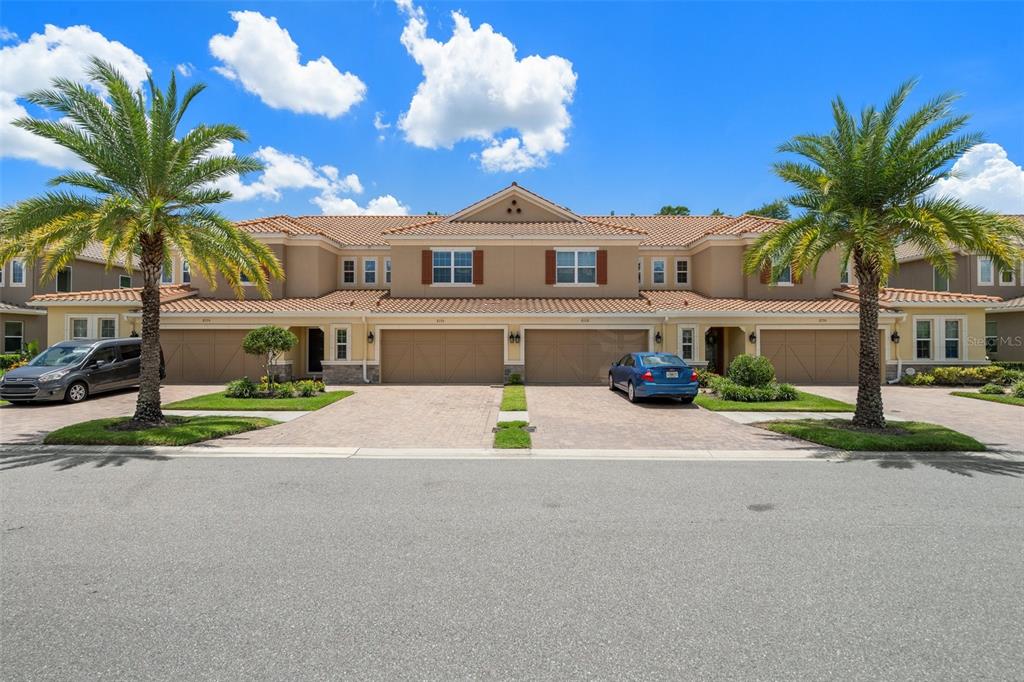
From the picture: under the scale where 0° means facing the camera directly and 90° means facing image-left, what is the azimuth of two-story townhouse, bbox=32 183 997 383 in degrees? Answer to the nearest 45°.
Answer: approximately 0°

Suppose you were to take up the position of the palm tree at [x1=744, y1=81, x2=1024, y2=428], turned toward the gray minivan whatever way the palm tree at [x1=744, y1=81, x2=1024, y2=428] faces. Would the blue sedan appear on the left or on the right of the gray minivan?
right

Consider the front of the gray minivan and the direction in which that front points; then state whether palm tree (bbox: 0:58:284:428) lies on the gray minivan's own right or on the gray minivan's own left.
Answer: on the gray minivan's own left

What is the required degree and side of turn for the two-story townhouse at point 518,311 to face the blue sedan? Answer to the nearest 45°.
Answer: approximately 45° to its left

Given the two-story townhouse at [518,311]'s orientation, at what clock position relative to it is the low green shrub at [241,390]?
The low green shrub is roughly at 2 o'clock from the two-story townhouse.

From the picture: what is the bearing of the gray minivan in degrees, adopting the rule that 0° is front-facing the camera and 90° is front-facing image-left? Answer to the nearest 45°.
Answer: approximately 45°
